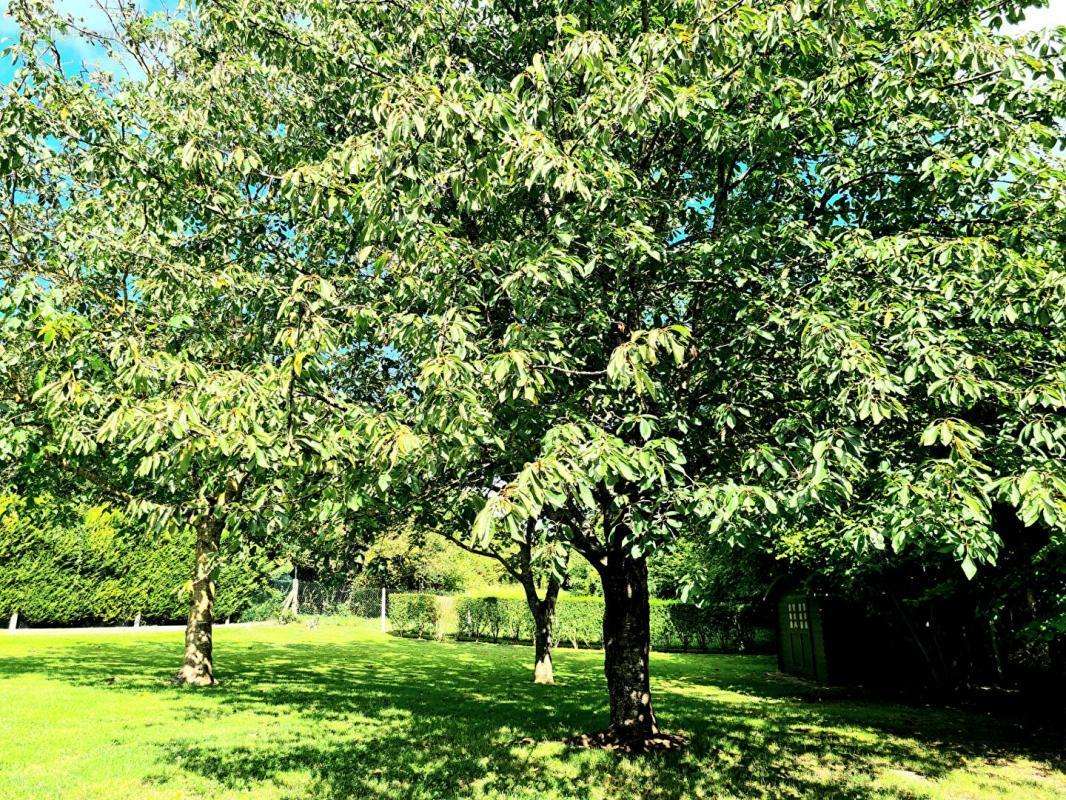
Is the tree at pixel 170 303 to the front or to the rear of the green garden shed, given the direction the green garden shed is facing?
to the front

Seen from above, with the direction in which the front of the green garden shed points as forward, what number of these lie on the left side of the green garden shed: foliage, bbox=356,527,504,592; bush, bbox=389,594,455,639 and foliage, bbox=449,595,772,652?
0

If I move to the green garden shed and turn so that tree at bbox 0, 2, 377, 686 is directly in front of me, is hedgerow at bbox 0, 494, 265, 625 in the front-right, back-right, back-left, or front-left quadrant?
front-right

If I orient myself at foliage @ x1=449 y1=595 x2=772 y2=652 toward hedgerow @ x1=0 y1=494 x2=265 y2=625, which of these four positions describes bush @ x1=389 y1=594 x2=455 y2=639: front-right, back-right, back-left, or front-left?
front-right

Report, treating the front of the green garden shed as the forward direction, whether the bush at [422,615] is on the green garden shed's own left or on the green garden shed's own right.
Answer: on the green garden shed's own right

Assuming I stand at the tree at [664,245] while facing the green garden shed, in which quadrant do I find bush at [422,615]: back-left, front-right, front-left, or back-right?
front-left

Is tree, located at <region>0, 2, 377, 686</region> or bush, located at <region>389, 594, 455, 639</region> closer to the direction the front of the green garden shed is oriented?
the tree

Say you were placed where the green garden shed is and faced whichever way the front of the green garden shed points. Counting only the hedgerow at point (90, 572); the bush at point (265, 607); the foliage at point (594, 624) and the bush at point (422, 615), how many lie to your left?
0

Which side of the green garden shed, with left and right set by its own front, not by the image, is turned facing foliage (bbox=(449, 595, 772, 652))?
right

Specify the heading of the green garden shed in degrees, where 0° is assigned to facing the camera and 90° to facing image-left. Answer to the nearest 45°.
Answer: approximately 45°

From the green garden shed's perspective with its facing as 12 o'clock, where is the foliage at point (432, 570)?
The foliage is roughly at 3 o'clock from the green garden shed.

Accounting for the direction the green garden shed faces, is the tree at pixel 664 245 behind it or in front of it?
in front
